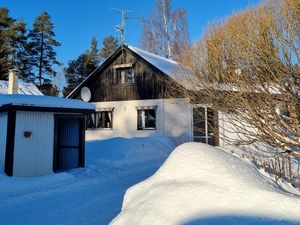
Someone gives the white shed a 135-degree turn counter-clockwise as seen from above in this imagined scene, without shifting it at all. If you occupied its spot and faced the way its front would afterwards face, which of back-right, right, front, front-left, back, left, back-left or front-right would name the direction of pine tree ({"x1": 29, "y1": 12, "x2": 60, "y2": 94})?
front

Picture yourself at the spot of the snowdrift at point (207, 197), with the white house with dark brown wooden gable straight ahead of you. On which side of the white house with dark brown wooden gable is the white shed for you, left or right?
left

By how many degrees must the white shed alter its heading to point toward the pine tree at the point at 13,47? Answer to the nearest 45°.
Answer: approximately 135° to its left

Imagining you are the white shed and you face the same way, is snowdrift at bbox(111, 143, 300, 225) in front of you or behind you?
in front

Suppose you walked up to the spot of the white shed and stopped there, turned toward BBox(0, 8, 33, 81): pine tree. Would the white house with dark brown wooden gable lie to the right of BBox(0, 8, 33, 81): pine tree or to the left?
right

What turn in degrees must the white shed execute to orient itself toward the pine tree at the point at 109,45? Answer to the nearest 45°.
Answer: approximately 135° to its left

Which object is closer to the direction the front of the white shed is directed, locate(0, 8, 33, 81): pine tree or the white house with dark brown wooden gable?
the white house with dark brown wooden gable

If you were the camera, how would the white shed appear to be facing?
facing the viewer and to the right of the viewer

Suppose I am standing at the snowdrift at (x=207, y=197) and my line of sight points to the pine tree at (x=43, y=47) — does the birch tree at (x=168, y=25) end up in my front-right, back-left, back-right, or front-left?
front-right

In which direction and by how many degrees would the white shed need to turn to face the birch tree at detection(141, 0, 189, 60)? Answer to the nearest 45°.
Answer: approximately 90° to its left

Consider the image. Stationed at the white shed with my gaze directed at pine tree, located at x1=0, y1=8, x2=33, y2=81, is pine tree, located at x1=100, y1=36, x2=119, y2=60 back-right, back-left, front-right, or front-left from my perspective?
front-right

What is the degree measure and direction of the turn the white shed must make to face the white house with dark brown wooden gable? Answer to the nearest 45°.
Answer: approximately 90° to its left
